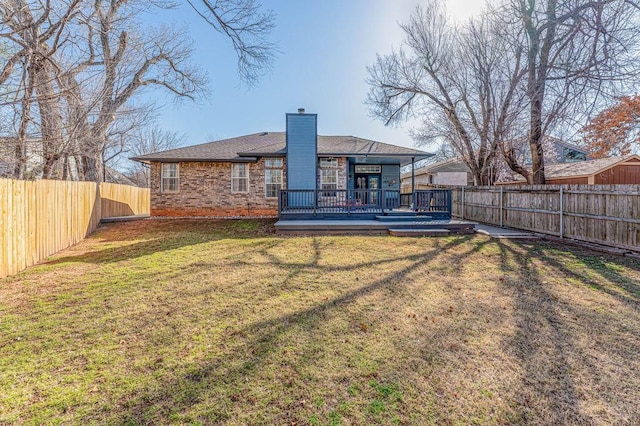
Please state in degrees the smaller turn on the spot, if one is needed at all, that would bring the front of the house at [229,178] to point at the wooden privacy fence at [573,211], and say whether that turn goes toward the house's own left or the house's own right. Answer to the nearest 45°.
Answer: approximately 135° to the house's own right

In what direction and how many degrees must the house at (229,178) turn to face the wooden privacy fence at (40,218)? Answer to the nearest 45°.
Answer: approximately 180°

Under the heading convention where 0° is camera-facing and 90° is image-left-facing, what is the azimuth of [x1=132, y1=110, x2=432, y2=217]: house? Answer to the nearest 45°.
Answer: approximately 180°

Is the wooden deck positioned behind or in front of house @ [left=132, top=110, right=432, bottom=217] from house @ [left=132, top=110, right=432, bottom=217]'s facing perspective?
behind

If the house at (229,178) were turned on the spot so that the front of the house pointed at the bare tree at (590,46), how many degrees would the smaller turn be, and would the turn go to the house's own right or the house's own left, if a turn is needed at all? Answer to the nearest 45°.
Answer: approximately 135° to the house's own right

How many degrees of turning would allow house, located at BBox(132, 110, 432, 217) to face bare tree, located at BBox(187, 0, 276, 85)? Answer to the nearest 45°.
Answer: approximately 180°
